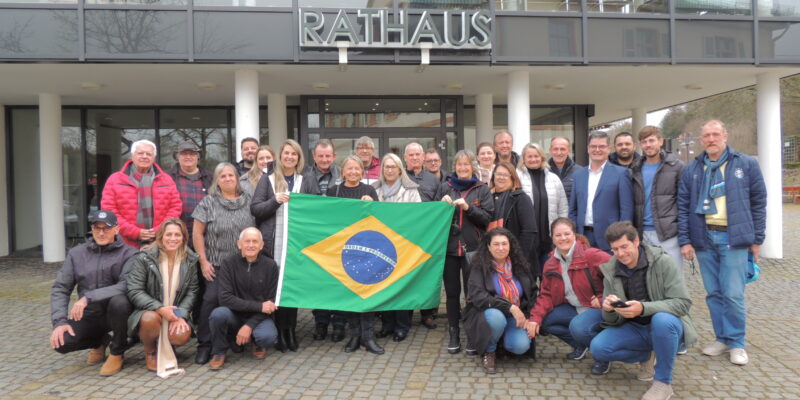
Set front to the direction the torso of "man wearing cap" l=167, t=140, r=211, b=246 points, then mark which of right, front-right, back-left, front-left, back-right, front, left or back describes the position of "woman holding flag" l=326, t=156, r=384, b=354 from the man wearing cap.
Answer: front-left

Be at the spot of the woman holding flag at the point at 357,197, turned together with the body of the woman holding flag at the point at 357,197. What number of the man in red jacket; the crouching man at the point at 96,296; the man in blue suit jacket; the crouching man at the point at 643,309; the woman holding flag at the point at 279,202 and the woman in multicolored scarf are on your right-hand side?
3

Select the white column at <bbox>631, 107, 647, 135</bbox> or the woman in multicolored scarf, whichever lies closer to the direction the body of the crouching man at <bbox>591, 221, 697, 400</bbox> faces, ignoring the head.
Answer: the woman in multicolored scarf

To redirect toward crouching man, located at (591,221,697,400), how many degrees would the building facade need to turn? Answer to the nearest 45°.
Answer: approximately 45° to its left

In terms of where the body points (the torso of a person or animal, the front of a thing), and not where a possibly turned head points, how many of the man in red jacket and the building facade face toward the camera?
2

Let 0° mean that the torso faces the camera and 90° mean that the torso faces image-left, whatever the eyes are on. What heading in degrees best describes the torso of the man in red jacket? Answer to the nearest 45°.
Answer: approximately 0°
